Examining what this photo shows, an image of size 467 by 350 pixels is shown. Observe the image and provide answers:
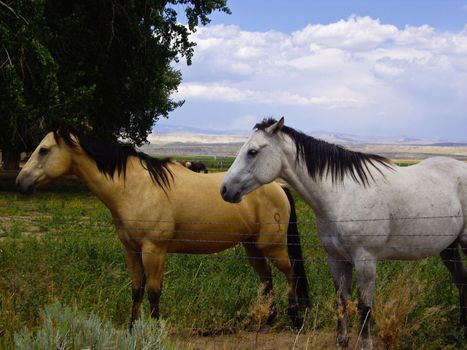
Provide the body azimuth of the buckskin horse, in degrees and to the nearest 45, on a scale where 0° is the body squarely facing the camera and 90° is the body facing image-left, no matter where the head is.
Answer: approximately 90°

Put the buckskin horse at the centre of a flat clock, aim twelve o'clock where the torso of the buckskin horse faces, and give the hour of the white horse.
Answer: The white horse is roughly at 7 o'clock from the buckskin horse.

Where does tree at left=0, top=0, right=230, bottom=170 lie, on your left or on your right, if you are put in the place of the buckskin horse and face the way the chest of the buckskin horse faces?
on your right

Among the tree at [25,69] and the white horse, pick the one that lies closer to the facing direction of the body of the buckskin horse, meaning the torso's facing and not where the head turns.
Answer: the tree

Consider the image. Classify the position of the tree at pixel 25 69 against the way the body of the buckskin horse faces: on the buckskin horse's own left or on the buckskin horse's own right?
on the buckskin horse's own right

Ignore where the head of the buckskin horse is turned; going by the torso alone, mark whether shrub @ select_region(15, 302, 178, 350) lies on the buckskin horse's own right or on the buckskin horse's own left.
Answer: on the buckskin horse's own left
